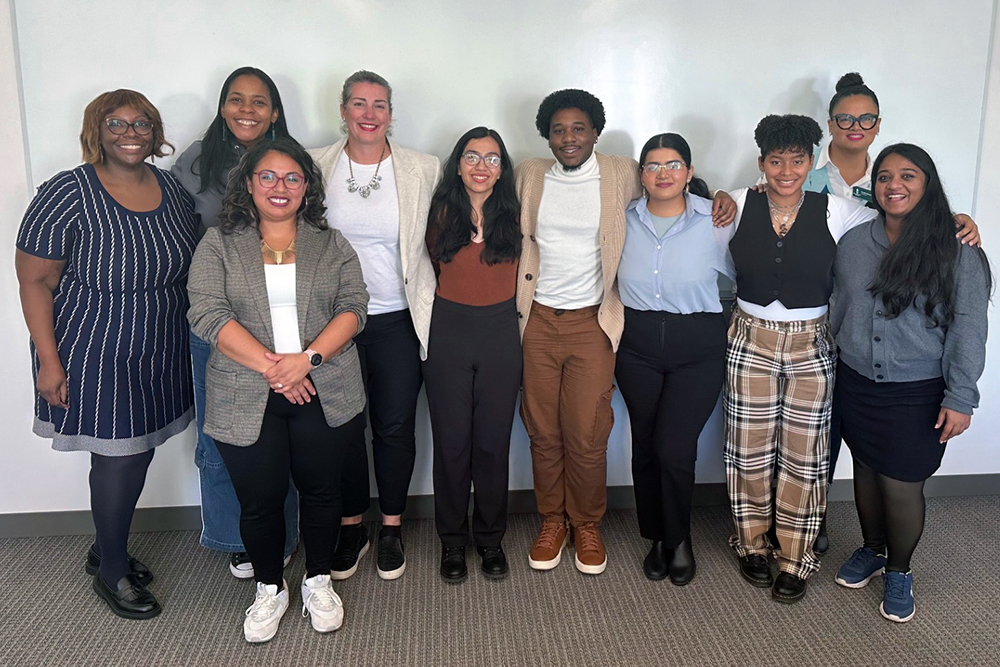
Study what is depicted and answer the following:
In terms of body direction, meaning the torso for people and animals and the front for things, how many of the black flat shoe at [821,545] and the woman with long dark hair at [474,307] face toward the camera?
2

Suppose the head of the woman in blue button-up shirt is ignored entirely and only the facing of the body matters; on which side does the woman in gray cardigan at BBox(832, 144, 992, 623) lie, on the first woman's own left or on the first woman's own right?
on the first woman's own left

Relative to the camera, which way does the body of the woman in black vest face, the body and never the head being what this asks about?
toward the camera

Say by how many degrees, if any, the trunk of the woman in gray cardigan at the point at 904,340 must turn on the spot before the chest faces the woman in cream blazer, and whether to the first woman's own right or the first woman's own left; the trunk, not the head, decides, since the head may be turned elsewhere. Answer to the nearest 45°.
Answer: approximately 45° to the first woman's own right

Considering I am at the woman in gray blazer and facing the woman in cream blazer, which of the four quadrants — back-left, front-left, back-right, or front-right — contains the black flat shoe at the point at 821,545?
front-right

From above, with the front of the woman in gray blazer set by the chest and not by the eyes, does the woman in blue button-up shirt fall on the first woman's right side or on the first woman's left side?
on the first woman's left side

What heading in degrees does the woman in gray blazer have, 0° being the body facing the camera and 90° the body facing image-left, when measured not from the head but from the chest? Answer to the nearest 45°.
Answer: approximately 0°

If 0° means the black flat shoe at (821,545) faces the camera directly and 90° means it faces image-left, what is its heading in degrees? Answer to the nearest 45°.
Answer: approximately 0°

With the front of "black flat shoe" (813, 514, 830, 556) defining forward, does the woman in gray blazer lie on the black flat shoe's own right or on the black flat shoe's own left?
on the black flat shoe's own right

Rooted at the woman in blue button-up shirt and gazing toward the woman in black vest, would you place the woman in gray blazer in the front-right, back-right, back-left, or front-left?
back-right

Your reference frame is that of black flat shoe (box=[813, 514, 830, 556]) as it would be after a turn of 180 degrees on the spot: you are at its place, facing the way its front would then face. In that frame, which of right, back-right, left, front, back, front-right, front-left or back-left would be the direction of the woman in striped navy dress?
back-left
